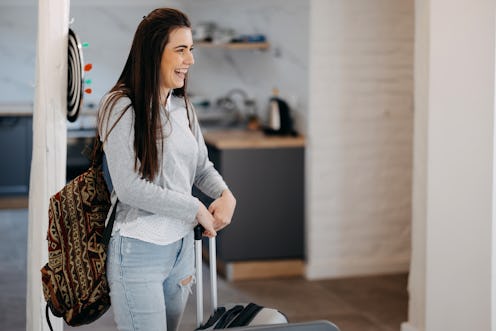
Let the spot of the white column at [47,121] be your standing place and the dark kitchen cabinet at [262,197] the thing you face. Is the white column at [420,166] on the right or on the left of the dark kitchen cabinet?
right

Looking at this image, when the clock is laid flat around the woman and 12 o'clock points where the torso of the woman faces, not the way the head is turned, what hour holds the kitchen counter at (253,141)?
The kitchen counter is roughly at 8 o'clock from the woman.

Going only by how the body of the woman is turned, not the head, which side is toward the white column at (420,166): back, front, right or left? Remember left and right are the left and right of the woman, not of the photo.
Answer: left

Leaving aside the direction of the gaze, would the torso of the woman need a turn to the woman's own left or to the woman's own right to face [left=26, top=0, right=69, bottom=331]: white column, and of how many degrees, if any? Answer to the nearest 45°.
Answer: approximately 180°

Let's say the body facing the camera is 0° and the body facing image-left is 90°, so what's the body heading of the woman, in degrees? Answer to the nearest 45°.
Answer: approximately 315°

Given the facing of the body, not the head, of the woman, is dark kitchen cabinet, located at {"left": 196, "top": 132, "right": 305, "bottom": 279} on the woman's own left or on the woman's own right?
on the woman's own left
